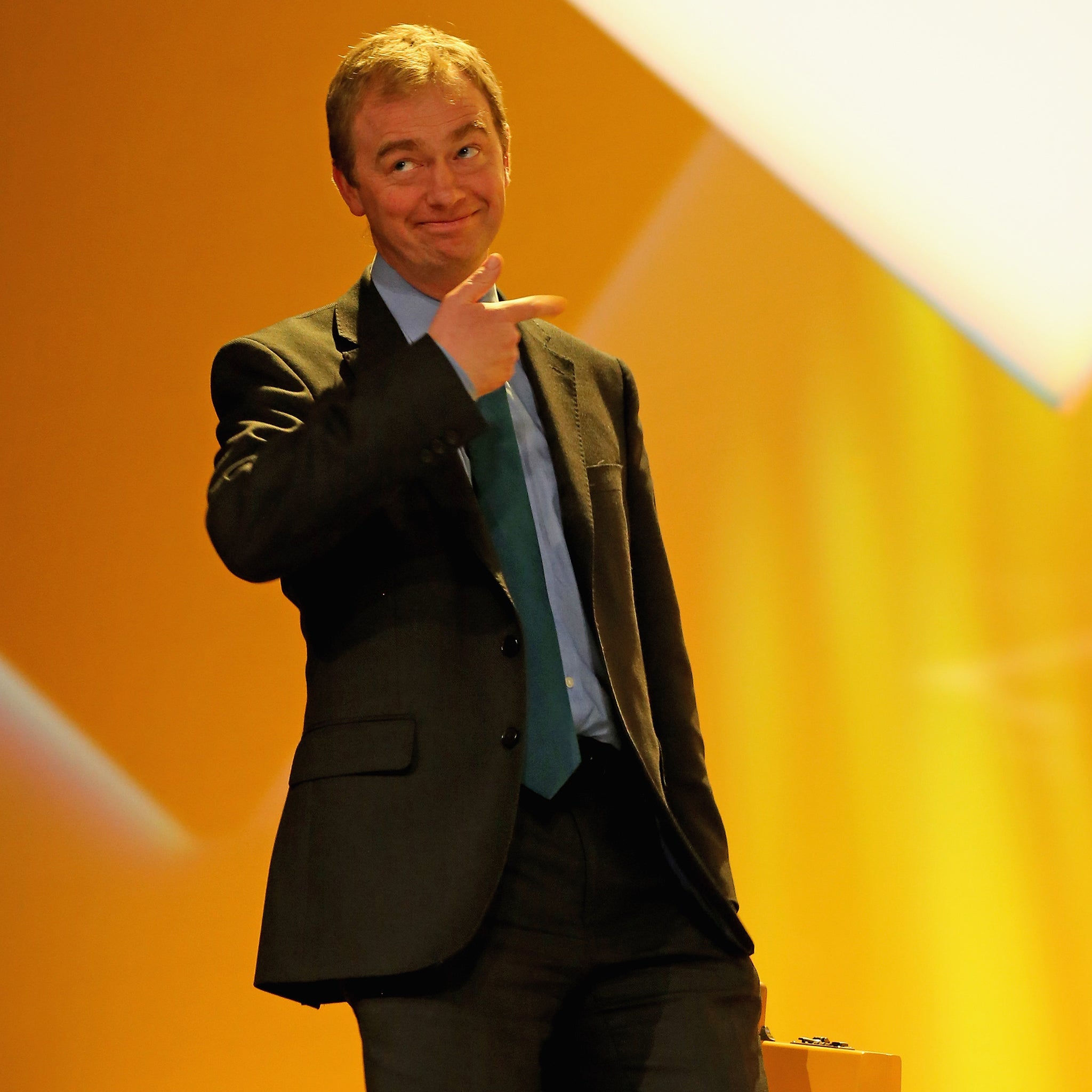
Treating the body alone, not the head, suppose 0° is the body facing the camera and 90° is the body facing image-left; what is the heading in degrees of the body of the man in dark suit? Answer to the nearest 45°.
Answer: approximately 315°
